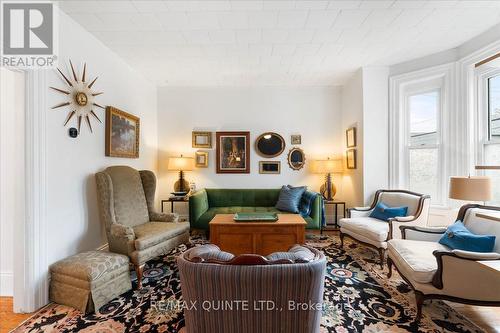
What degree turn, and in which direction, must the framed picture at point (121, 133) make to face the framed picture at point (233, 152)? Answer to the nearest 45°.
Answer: approximately 45° to its left

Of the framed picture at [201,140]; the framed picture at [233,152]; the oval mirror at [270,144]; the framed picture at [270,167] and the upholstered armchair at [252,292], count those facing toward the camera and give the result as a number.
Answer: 4

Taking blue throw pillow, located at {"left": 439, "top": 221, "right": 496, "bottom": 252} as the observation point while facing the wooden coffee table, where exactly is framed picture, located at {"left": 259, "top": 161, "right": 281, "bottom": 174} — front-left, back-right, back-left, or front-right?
front-right

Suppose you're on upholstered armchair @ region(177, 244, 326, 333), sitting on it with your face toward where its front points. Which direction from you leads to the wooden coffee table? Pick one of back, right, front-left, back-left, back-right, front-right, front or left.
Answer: front

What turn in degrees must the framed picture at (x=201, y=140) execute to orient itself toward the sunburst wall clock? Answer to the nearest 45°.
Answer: approximately 45° to its right

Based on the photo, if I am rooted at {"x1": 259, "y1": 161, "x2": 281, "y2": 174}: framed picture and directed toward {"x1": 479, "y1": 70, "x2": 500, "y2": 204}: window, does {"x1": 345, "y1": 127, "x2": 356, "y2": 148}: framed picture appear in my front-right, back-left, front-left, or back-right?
front-left

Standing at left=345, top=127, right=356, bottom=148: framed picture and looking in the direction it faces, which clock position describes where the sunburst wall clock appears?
The sunburst wall clock is roughly at 12 o'clock from the framed picture.

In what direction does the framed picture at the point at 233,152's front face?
toward the camera

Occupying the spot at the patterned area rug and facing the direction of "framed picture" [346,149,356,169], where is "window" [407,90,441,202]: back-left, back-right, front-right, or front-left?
front-right

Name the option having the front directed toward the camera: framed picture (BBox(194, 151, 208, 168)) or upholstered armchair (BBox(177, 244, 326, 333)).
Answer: the framed picture

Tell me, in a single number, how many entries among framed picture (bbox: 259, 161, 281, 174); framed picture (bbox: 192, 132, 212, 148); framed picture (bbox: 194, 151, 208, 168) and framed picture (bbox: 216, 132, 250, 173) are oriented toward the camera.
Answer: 4

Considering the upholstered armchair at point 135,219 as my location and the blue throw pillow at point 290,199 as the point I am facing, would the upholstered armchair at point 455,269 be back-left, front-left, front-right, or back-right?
front-right

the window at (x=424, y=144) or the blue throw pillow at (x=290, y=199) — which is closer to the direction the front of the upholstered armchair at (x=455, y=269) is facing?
the blue throw pillow

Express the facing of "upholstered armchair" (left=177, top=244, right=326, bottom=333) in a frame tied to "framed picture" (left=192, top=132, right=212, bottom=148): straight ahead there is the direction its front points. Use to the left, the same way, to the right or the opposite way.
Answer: the opposite way

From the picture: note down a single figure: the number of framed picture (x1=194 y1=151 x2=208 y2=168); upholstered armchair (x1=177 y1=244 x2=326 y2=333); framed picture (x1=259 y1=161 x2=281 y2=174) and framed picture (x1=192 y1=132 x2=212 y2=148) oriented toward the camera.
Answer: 3

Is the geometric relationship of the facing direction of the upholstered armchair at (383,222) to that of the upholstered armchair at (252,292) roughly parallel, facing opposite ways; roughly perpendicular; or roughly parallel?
roughly perpendicular

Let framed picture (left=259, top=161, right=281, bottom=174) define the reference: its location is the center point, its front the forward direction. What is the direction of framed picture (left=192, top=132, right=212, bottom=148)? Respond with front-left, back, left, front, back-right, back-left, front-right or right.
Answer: right

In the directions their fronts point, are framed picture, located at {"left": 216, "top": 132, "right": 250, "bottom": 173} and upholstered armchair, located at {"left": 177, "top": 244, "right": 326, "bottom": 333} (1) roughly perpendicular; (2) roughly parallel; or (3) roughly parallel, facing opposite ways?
roughly parallel, facing opposite ways

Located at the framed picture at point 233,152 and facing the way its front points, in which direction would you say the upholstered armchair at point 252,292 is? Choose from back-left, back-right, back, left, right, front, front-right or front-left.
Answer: front

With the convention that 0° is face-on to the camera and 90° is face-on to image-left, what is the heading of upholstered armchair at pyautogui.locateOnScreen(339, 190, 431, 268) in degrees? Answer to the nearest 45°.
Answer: approximately 45°

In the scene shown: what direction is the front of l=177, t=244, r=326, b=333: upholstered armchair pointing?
away from the camera
